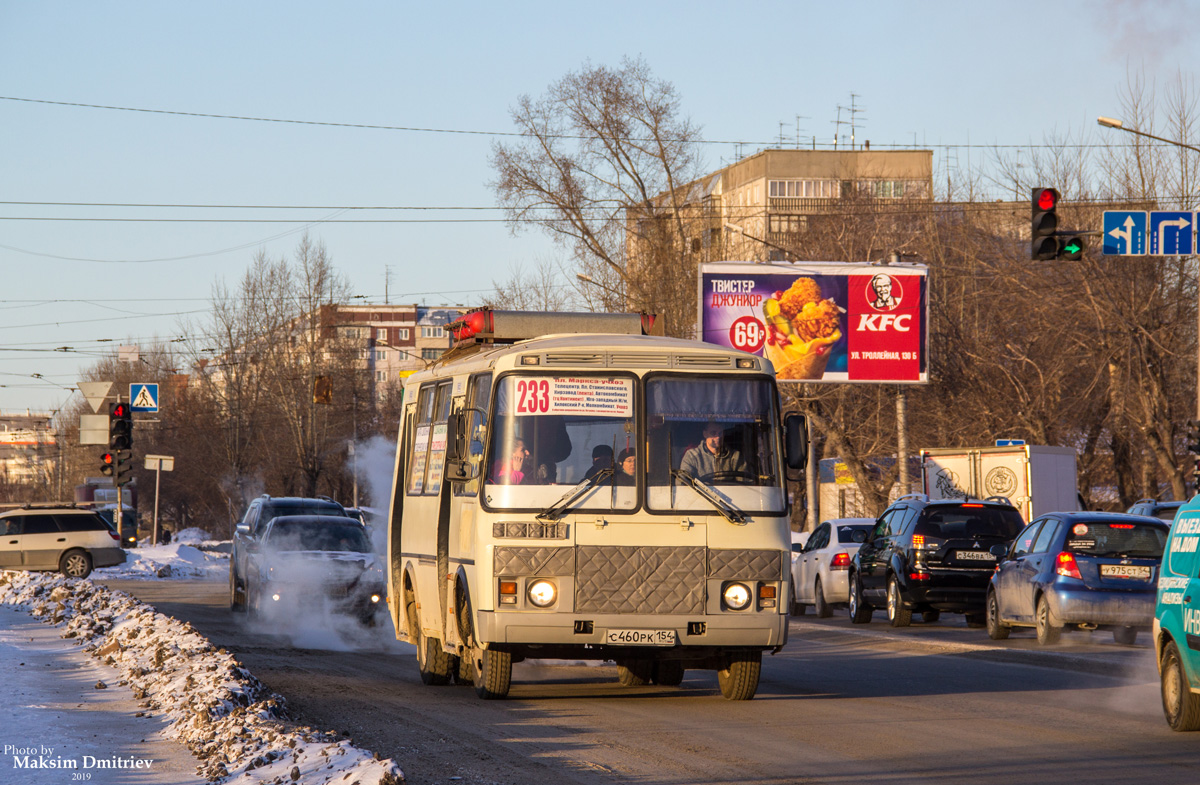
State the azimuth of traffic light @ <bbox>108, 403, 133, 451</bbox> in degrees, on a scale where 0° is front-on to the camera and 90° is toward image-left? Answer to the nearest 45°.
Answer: approximately 0°

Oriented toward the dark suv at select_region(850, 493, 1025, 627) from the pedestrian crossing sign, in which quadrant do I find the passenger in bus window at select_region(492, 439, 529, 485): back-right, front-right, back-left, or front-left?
front-right

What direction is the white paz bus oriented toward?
toward the camera

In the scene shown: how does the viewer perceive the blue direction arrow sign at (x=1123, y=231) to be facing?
facing the viewer

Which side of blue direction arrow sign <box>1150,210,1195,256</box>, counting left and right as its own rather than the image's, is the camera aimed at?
front

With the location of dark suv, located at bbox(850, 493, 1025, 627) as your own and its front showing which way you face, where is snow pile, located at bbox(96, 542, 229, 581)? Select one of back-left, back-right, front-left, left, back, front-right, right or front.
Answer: front

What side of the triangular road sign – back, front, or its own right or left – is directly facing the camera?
back

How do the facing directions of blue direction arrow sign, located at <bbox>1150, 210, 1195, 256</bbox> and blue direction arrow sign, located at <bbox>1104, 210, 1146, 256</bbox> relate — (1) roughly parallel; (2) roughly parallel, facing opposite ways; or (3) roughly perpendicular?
roughly parallel

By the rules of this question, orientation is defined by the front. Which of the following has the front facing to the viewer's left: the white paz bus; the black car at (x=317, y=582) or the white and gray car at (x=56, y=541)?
the white and gray car

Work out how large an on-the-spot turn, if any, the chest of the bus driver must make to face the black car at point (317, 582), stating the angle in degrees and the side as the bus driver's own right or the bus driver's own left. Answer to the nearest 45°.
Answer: approximately 135° to the bus driver's own right

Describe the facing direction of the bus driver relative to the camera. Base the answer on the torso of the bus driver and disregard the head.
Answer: toward the camera

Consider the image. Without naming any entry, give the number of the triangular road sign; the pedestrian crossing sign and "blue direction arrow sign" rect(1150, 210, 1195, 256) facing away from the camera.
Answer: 1

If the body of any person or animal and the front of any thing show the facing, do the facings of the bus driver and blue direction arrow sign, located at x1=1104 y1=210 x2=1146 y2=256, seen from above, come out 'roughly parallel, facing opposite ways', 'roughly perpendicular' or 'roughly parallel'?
roughly parallel

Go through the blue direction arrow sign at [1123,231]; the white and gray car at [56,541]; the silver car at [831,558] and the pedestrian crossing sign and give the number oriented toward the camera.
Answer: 2

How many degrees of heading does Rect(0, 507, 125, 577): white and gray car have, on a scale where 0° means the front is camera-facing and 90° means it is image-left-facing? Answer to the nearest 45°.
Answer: approximately 90°

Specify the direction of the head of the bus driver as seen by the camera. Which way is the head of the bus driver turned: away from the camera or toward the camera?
toward the camera
